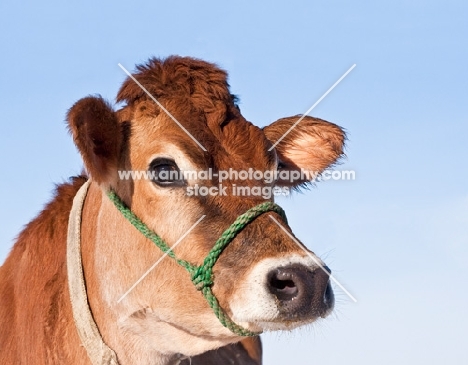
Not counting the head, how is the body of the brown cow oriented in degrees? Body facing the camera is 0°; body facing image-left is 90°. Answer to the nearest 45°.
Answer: approximately 315°
